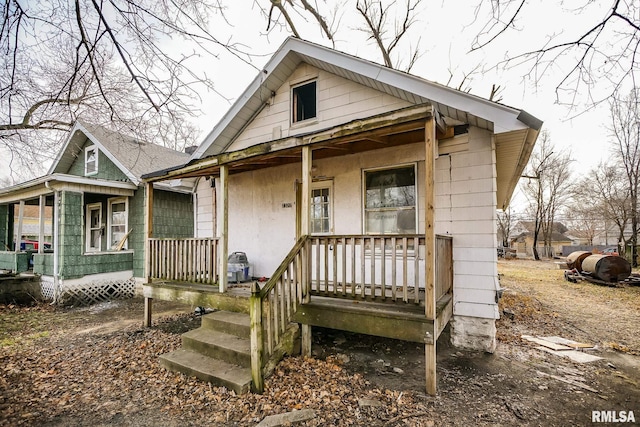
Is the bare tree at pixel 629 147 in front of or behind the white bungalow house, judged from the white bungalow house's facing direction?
behind

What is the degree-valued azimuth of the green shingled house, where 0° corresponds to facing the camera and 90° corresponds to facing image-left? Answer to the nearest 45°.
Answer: approximately 45°

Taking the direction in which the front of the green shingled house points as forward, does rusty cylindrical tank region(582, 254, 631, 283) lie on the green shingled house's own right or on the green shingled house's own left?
on the green shingled house's own left

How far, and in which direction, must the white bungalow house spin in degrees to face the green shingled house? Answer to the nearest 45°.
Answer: approximately 90° to its right

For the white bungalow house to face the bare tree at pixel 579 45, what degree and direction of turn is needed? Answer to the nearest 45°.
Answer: approximately 90° to its left

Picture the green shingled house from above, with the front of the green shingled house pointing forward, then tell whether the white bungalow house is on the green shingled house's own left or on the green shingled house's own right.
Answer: on the green shingled house's own left

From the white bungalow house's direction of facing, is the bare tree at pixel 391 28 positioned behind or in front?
behind

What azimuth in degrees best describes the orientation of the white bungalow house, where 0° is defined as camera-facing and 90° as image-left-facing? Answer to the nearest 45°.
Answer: approximately 45°

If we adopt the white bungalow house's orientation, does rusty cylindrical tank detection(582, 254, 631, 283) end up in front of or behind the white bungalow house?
behind

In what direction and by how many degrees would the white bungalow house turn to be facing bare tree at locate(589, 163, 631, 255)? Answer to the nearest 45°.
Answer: approximately 180°
